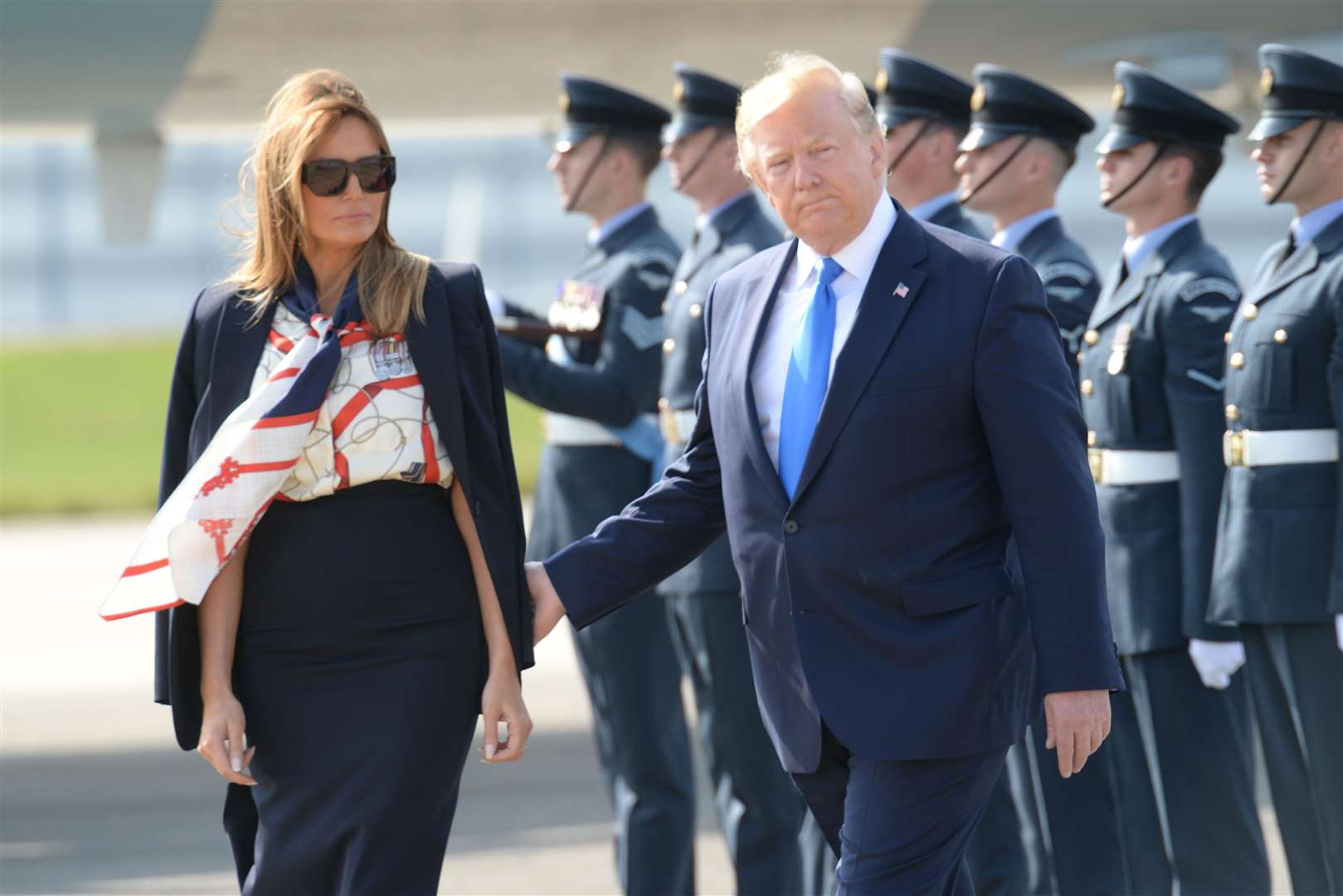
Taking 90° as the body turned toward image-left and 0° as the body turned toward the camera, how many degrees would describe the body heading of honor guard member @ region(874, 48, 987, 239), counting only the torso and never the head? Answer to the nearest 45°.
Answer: approximately 90°

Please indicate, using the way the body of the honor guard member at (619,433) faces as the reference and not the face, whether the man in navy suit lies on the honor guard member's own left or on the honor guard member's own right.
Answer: on the honor guard member's own left

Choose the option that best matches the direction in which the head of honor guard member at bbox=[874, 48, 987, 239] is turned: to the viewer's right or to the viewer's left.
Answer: to the viewer's left

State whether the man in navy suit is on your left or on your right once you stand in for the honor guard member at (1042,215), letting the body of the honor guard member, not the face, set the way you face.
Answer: on your left

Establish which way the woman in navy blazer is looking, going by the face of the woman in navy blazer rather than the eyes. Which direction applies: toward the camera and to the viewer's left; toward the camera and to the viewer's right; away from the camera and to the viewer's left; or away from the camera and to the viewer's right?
toward the camera and to the viewer's right

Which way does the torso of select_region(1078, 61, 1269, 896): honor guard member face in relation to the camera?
to the viewer's left

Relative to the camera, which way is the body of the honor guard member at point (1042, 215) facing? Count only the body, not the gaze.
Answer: to the viewer's left

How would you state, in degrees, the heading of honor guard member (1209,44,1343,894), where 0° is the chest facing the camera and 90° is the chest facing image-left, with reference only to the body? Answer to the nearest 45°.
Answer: approximately 45°

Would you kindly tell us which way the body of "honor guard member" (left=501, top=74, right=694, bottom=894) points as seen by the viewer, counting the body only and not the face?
to the viewer's left

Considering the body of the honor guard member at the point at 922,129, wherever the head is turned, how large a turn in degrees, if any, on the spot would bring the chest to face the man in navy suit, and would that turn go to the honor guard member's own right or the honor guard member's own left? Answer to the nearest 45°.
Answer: approximately 90° to the honor guard member's own left

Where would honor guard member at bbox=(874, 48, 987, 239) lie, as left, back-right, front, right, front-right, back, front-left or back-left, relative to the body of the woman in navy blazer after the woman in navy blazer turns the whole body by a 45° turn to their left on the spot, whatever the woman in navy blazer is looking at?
left
